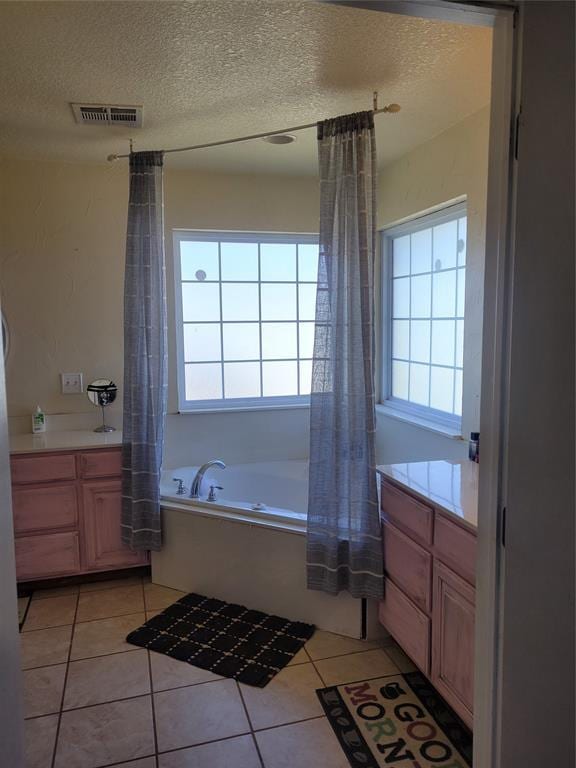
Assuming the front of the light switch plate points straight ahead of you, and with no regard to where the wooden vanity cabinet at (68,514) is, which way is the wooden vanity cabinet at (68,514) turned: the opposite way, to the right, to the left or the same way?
the same way

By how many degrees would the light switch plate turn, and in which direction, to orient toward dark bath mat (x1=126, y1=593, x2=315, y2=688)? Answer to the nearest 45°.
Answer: approximately 45° to its left

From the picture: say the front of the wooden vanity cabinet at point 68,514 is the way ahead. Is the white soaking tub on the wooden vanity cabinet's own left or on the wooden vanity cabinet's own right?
on the wooden vanity cabinet's own left

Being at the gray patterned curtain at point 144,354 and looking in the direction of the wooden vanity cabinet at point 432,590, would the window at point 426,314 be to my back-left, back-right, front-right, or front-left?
front-left

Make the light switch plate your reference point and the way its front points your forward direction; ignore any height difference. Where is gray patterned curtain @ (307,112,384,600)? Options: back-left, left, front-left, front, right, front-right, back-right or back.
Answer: front-left

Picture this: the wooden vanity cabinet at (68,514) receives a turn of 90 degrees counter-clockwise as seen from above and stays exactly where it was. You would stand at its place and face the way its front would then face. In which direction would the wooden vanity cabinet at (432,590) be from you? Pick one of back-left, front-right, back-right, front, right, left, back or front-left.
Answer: front-right

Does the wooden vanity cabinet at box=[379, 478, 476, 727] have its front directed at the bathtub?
no

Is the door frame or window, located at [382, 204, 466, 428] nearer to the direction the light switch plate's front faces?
the door frame

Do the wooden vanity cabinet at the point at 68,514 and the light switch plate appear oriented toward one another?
no

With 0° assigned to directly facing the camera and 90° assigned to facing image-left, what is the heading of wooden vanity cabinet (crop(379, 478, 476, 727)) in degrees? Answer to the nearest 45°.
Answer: approximately 45°

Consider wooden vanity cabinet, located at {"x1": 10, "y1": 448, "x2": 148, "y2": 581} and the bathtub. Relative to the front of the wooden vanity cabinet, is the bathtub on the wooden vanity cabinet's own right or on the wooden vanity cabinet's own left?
on the wooden vanity cabinet's own left

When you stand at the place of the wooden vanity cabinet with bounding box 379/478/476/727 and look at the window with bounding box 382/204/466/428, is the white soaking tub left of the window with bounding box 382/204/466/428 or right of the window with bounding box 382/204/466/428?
left

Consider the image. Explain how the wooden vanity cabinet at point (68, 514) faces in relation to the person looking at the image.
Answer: facing the viewer

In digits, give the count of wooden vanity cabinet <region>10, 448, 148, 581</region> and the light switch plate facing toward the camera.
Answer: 2

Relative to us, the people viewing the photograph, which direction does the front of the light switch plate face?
facing the viewer

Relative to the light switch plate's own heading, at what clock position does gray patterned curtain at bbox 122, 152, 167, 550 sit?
The gray patterned curtain is roughly at 11 o'clock from the light switch plate.

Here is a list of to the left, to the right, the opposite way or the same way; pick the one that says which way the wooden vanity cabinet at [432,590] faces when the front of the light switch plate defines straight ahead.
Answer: to the right
